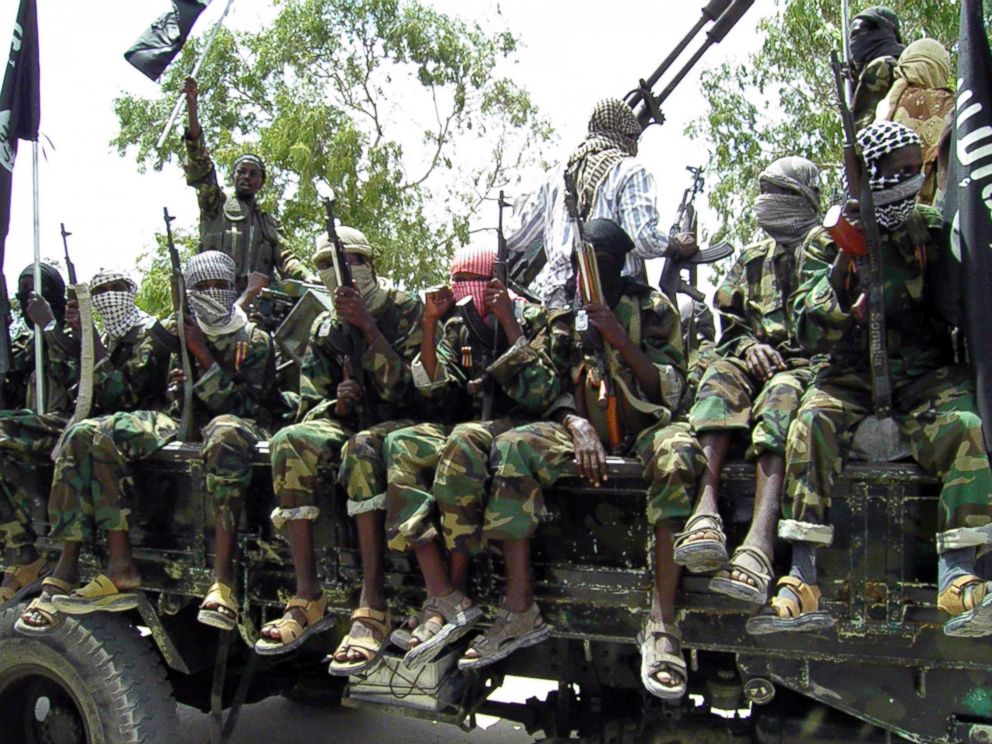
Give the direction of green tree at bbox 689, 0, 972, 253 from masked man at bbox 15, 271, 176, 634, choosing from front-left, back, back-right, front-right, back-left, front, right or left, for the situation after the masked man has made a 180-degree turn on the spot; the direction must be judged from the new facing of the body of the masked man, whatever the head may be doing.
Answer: front

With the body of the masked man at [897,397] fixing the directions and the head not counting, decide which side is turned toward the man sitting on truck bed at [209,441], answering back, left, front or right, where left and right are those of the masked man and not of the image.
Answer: right

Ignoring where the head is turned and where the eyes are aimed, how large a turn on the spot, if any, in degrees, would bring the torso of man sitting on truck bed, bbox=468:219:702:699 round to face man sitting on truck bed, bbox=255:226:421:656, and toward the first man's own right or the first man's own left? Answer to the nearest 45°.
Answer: approximately 45° to the first man's own right

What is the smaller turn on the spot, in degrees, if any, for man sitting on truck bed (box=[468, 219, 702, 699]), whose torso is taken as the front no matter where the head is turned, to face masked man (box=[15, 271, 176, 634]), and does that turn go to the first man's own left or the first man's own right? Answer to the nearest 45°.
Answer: approximately 45° to the first man's own right

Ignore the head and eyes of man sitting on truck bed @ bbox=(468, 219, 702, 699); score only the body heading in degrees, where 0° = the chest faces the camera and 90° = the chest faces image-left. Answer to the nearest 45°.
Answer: approximately 45°

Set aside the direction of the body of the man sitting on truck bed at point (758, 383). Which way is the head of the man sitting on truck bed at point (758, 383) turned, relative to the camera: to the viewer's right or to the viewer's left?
to the viewer's left

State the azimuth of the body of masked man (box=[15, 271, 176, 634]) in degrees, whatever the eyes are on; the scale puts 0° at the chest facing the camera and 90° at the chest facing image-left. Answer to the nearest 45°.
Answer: approximately 45°

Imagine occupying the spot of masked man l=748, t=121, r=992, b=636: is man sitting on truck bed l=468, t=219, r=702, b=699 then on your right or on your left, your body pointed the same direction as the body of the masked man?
on your right

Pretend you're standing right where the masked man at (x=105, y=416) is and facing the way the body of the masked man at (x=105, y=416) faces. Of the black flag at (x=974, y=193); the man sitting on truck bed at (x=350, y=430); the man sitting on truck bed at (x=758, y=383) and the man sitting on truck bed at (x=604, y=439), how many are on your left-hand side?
4

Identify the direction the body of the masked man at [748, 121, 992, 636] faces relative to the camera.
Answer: toward the camera

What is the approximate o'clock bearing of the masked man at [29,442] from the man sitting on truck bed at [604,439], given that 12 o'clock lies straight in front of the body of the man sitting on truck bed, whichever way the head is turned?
The masked man is roughly at 2 o'clock from the man sitting on truck bed.

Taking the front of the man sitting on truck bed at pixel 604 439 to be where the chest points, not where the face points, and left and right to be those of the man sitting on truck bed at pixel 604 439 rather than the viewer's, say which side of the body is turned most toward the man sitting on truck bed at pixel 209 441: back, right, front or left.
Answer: right

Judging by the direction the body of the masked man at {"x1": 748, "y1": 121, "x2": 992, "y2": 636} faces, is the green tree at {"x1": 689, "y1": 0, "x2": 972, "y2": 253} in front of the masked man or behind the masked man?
behind

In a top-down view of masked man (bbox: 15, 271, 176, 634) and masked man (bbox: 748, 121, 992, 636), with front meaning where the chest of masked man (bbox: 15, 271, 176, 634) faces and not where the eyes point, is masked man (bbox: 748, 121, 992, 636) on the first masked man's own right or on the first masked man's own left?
on the first masked man's own left

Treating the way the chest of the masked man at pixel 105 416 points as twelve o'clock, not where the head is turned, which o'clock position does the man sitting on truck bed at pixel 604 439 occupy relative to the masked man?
The man sitting on truck bed is roughly at 9 o'clock from the masked man.

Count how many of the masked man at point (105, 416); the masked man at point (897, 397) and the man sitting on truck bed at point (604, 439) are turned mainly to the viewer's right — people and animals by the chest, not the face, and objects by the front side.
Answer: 0

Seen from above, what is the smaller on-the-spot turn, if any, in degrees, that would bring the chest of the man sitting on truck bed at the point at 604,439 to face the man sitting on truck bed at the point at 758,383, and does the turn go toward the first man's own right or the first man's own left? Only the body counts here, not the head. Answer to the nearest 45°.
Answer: approximately 135° to the first man's own left

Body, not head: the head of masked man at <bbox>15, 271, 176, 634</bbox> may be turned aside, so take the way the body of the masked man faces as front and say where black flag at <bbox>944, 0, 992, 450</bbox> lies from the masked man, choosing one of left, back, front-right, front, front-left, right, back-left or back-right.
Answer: left
